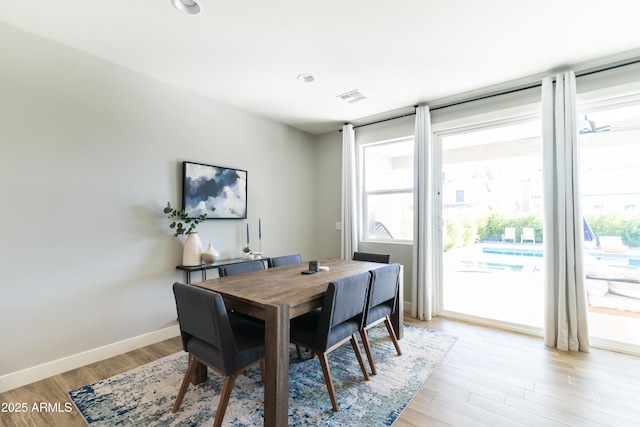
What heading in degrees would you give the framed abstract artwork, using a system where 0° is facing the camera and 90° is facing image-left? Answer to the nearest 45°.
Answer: approximately 315°

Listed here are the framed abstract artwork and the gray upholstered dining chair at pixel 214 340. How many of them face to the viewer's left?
0

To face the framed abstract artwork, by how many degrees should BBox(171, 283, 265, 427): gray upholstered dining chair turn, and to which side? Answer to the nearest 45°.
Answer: approximately 45° to its left

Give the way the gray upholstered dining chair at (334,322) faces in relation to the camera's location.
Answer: facing away from the viewer and to the left of the viewer

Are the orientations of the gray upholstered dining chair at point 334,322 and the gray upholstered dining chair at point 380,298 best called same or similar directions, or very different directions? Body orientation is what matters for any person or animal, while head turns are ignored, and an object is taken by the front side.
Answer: same or similar directions

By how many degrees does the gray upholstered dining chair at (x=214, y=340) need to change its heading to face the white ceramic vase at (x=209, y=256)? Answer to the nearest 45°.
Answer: approximately 45° to its left

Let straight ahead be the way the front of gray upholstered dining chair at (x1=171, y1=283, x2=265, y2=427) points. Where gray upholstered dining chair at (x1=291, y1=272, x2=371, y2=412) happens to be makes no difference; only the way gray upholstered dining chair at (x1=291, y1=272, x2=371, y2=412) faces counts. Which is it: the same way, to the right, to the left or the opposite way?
to the left

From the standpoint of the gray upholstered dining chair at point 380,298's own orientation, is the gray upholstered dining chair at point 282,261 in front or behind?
in front

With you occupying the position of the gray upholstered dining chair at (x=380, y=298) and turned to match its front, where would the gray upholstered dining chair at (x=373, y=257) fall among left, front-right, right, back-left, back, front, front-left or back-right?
front-right

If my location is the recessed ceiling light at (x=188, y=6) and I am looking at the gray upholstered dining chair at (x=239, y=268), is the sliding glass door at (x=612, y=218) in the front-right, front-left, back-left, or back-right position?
front-right

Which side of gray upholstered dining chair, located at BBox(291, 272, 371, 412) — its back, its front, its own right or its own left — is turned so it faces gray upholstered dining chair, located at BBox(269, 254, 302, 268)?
front

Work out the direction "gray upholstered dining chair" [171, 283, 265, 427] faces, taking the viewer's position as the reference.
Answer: facing away from the viewer and to the right of the viewer

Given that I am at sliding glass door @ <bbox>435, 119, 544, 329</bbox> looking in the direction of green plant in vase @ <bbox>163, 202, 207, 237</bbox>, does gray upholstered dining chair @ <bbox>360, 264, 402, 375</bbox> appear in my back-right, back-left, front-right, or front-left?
front-left

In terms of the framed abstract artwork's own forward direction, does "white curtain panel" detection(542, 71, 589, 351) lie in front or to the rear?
in front

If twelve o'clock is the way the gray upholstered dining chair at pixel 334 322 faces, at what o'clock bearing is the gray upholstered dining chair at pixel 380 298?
the gray upholstered dining chair at pixel 380 298 is roughly at 3 o'clock from the gray upholstered dining chair at pixel 334 322.

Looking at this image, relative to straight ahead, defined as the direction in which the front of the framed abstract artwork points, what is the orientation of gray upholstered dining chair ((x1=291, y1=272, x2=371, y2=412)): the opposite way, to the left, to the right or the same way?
the opposite way

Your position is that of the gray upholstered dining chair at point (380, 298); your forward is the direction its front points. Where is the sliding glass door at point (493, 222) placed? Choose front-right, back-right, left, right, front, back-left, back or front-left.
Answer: right

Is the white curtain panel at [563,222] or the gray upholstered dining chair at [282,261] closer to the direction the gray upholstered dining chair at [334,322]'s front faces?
the gray upholstered dining chair

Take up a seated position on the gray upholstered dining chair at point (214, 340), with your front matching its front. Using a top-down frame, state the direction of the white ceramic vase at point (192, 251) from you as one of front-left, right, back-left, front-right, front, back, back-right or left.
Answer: front-left

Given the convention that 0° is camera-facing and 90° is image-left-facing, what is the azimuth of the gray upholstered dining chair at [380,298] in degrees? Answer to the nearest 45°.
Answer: approximately 135°
